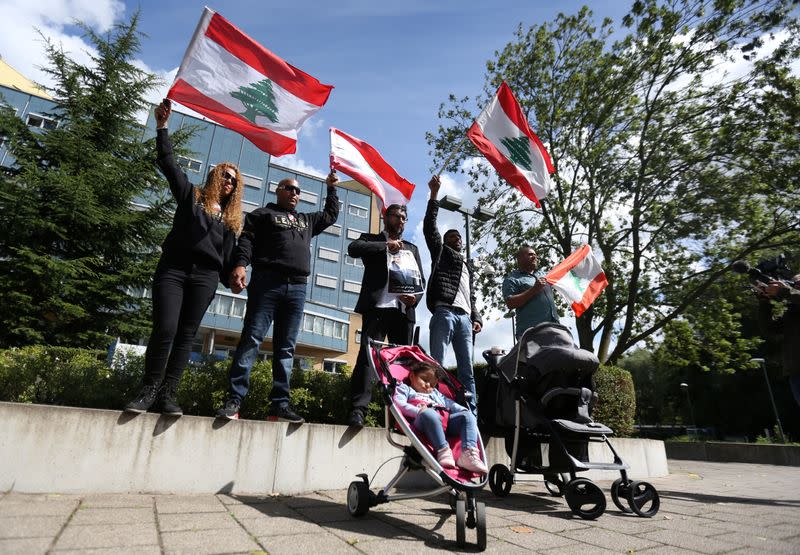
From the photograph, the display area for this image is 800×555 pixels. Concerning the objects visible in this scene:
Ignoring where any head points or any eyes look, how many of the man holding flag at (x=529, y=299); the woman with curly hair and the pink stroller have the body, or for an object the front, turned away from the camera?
0

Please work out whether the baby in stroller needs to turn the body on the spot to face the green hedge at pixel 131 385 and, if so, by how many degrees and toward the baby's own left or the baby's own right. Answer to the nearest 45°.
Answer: approximately 135° to the baby's own right

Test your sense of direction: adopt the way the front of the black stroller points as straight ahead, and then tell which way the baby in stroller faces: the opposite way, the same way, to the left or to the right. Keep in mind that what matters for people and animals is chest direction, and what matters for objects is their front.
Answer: the same way

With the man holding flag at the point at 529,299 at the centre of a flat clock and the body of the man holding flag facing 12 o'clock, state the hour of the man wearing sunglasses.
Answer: The man wearing sunglasses is roughly at 3 o'clock from the man holding flag.

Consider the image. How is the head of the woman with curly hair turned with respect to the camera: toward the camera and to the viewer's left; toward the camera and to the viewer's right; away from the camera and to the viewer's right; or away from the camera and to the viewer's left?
toward the camera and to the viewer's right

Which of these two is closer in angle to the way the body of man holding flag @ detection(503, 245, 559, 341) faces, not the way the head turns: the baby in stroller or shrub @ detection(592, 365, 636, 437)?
the baby in stroller

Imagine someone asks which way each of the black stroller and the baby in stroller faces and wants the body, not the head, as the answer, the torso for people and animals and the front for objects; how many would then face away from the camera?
0

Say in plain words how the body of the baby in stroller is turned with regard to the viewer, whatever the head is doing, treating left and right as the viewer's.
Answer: facing the viewer and to the right of the viewer

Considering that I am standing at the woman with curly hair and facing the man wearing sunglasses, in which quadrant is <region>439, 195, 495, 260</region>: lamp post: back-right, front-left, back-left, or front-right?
front-left

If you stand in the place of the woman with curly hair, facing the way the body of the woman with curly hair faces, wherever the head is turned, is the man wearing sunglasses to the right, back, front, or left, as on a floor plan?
left

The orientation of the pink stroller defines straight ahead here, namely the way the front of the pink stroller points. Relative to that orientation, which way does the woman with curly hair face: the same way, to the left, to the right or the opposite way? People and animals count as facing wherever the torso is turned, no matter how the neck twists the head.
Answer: the same way
